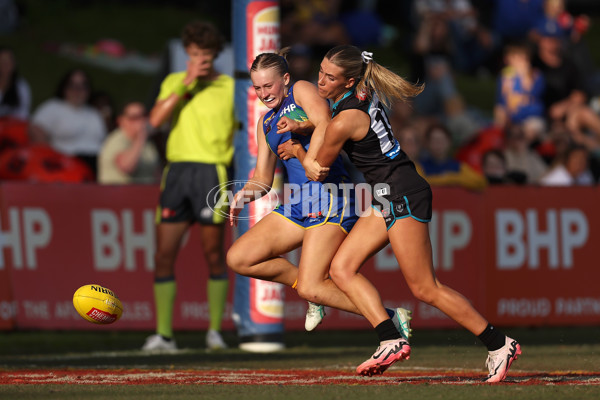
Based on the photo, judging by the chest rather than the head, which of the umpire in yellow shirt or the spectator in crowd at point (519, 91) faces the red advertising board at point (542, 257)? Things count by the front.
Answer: the spectator in crowd

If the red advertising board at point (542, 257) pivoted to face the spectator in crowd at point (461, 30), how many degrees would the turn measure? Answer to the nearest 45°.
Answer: approximately 180°

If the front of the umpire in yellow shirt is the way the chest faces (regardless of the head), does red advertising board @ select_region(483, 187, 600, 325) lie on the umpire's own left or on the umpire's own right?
on the umpire's own left

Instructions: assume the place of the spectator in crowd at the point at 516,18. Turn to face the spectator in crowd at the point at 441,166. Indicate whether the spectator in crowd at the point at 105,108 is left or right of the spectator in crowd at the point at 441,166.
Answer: right

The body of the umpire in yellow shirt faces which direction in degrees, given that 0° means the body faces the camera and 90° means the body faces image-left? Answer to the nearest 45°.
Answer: approximately 0°

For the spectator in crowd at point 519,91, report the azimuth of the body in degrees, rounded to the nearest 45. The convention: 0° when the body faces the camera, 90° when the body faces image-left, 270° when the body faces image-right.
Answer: approximately 0°

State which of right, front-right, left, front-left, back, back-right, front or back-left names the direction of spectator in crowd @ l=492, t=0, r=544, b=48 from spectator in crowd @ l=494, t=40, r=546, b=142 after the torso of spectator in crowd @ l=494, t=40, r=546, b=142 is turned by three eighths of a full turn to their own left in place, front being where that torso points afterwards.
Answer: front-left

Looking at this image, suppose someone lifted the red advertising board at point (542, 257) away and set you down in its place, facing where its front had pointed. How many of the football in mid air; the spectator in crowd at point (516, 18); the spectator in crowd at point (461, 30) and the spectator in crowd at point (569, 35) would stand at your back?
3

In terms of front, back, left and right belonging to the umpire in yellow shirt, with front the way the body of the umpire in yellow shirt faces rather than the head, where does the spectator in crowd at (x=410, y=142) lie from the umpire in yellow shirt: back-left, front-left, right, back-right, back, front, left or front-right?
back-left
